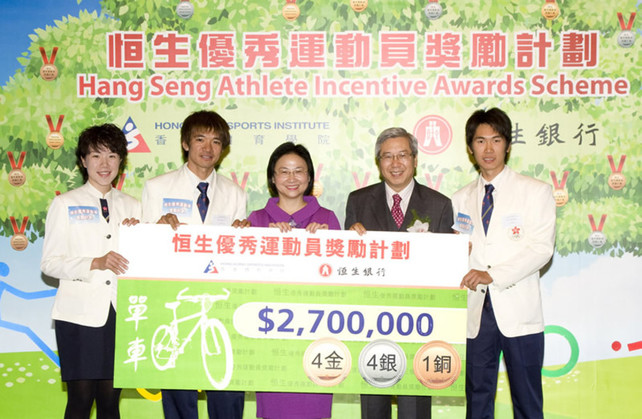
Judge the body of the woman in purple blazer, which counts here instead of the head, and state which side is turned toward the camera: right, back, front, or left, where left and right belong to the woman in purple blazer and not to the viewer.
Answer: front

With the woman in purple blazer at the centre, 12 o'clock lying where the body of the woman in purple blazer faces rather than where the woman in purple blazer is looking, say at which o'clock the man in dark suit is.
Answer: The man in dark suit is roughly at 9 o'clock from the woman in purple blazer.

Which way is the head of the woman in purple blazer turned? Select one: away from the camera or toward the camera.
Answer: toward the camera

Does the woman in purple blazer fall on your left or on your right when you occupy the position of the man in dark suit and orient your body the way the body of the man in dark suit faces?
on your right

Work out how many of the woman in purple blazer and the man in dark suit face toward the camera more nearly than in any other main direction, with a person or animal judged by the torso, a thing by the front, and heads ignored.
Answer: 2

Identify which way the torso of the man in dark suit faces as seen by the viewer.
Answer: toward the camera

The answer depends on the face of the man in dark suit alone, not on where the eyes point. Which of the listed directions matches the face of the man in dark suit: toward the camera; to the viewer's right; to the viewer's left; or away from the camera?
toward the camera
